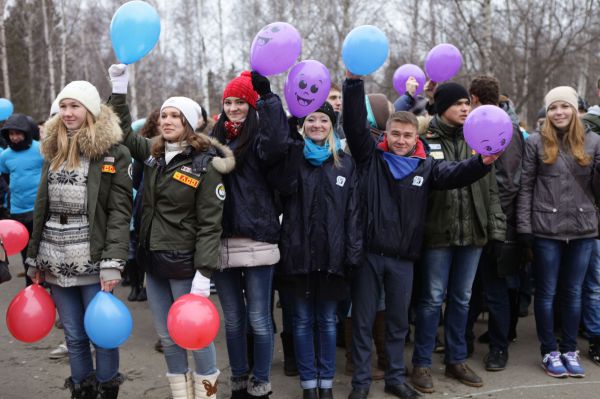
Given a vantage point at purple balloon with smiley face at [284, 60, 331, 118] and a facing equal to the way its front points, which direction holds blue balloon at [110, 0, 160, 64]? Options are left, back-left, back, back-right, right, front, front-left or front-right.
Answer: right

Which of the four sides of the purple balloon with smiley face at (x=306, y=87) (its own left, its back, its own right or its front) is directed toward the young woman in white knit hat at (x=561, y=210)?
left

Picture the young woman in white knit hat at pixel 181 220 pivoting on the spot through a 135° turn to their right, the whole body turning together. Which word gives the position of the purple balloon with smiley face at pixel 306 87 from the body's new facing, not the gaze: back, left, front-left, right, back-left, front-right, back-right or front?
right

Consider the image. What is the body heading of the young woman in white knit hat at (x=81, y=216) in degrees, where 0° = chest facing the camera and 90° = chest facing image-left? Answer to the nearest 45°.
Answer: approximately 45°

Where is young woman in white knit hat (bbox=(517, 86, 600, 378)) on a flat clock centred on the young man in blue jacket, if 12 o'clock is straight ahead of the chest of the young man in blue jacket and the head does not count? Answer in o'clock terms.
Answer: The young woman in white knit hat is roughly at 8 o'clock from the young man in blue jacket.

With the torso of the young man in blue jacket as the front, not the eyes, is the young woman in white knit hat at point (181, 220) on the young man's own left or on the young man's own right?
on the young man's own right

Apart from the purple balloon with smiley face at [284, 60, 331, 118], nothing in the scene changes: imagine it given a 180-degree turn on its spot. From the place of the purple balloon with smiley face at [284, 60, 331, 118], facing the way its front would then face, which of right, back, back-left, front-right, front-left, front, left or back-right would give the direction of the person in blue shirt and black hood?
front-left

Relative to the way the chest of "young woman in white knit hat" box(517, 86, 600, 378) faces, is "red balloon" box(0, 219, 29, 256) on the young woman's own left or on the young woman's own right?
on the young woman's own right
